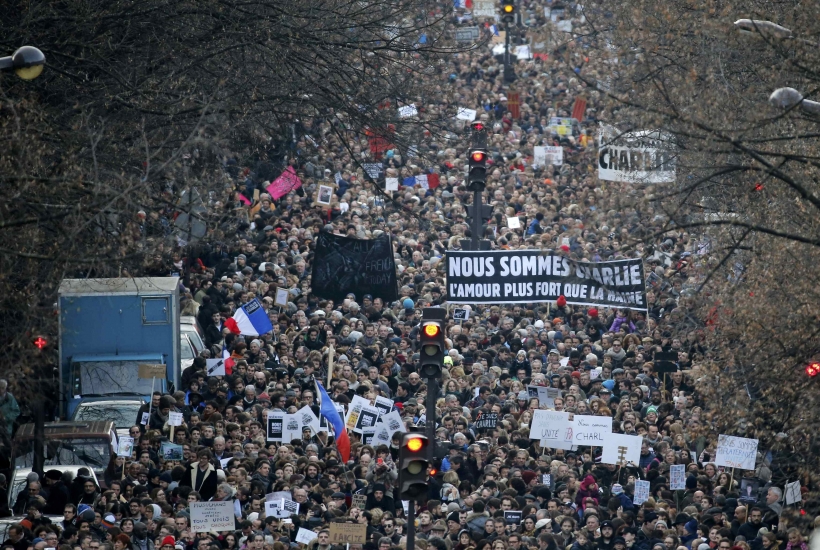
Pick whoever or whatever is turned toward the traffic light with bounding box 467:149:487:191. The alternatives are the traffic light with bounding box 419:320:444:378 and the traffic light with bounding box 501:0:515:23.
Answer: the traffic light with bounding box 501:0:515:23

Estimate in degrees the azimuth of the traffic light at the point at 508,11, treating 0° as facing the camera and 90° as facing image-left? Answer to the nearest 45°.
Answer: approximately 0°

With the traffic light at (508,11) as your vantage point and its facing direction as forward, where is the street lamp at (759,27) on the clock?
The street lamp is roughly at 12 o'clock from the traffic light.

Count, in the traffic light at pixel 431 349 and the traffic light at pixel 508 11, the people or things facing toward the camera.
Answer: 2

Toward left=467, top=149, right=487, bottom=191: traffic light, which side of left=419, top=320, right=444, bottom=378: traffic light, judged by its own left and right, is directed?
back

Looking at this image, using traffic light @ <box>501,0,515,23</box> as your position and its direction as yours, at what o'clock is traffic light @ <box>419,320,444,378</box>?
traffic light @ <box>419,320,444,378</box> is roughly at 12 o'clock from traffic light @ <box>501,0,515,23</box>.
